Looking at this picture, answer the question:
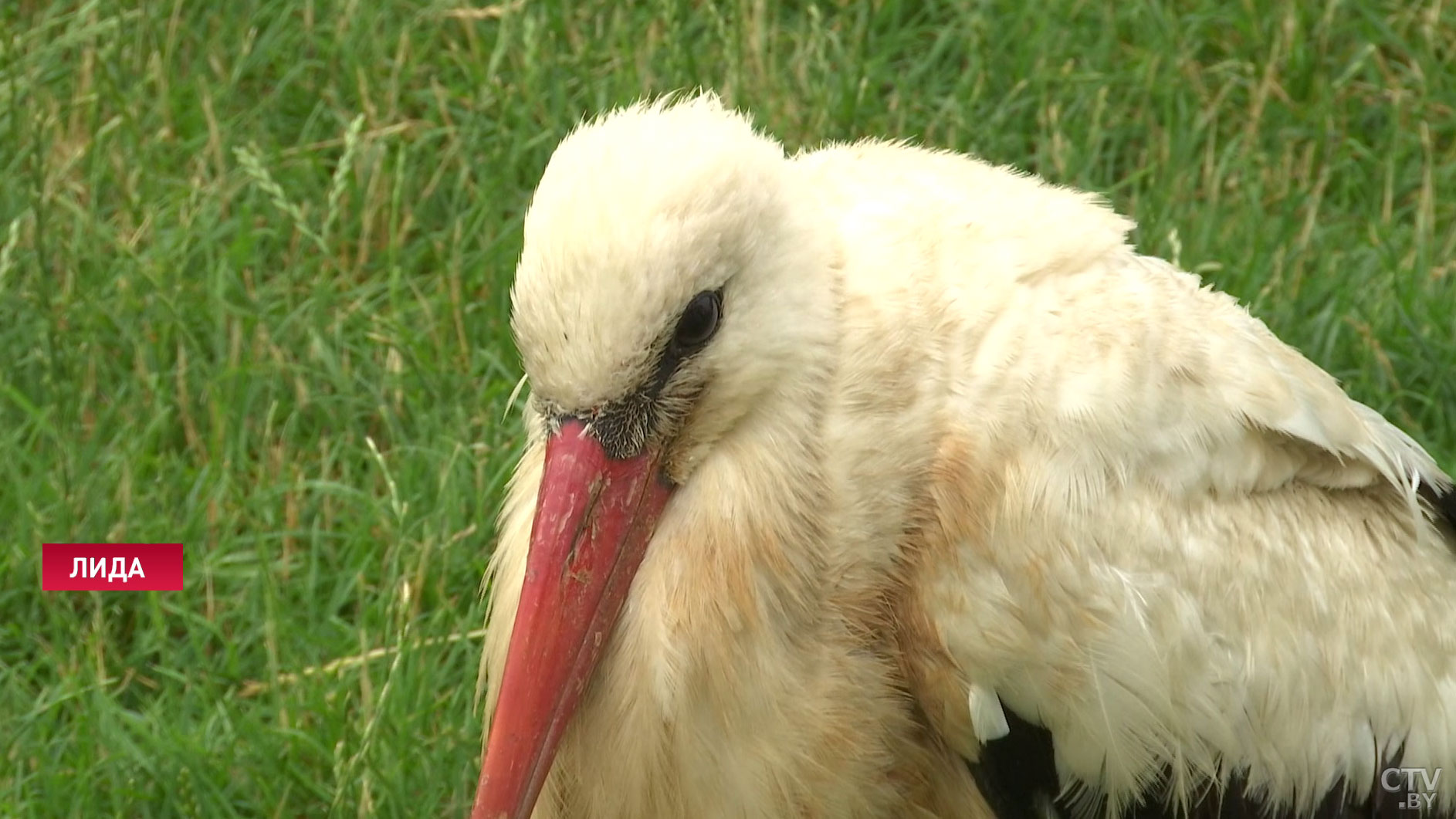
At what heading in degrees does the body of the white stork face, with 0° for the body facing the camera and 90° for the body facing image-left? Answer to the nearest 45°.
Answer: approximately 45°
